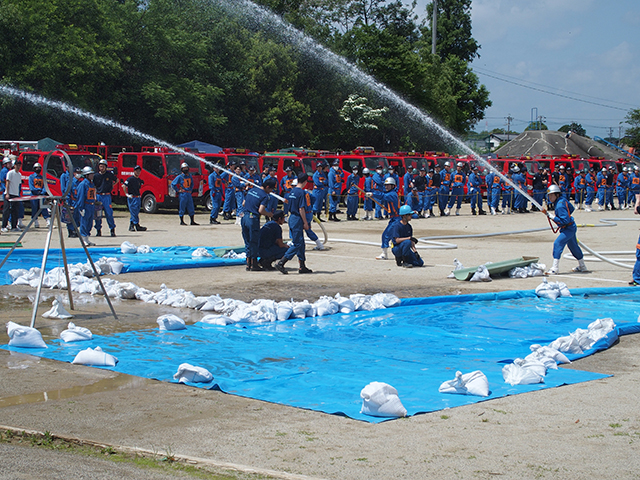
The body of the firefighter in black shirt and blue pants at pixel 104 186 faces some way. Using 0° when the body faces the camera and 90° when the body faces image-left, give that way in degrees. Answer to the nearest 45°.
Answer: approximately 0°

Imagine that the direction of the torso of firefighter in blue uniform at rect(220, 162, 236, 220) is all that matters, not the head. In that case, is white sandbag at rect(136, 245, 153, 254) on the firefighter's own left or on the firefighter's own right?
on the firefighter's own right

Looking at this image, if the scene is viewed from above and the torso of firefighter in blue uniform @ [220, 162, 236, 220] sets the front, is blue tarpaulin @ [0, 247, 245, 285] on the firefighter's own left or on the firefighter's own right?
on the firefighter's own right

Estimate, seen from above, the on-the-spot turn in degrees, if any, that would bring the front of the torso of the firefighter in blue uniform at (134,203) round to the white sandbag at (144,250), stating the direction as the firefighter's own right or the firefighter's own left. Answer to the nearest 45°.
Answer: approximately 45° to the firefighter's own right

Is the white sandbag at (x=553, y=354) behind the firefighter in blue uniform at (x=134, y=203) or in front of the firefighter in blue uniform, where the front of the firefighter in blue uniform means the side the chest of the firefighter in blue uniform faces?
in front

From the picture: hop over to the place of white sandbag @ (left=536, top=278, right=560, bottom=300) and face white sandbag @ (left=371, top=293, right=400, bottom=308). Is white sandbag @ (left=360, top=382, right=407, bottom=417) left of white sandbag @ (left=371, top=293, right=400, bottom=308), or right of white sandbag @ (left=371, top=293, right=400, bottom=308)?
left

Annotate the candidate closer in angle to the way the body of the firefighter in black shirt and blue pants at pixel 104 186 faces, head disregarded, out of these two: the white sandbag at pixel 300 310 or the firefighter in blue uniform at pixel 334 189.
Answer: the white sandbag
